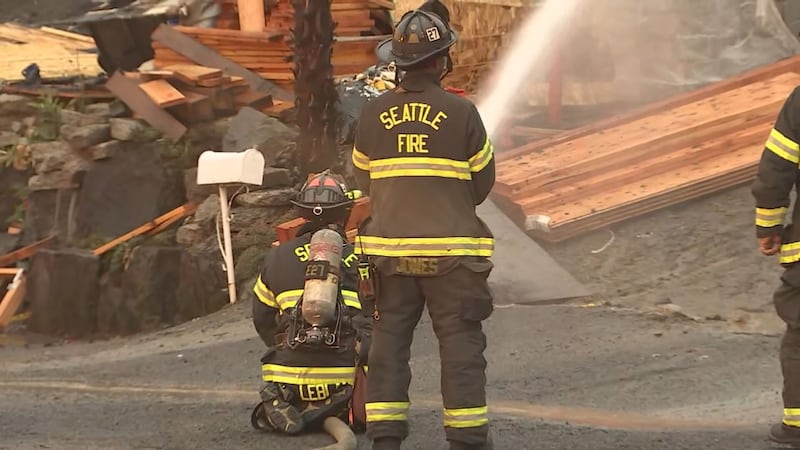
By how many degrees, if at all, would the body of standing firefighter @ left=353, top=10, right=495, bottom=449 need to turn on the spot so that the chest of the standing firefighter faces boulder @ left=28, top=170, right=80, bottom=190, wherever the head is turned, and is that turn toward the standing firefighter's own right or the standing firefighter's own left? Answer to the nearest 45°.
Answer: approximately 45° to the standing firefighter's own left

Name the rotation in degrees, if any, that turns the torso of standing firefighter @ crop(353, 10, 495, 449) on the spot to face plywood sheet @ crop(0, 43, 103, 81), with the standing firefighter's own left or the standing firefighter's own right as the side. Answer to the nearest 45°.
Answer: approximately 45° to the standing firefighter's own left

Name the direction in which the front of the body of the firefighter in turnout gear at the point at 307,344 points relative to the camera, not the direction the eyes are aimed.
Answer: away from the camera

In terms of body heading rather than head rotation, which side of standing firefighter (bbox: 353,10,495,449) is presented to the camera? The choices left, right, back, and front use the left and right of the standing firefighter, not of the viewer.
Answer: back

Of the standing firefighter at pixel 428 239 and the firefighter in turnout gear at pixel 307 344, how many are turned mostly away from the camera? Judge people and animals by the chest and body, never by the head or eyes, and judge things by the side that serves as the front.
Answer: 2

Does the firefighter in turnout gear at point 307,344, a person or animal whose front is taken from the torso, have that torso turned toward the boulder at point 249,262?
yes

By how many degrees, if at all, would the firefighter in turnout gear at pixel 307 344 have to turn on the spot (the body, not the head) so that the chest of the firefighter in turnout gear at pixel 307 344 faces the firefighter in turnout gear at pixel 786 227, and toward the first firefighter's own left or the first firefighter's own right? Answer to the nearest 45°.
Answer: approximately 90° to the first firefighter's own right
